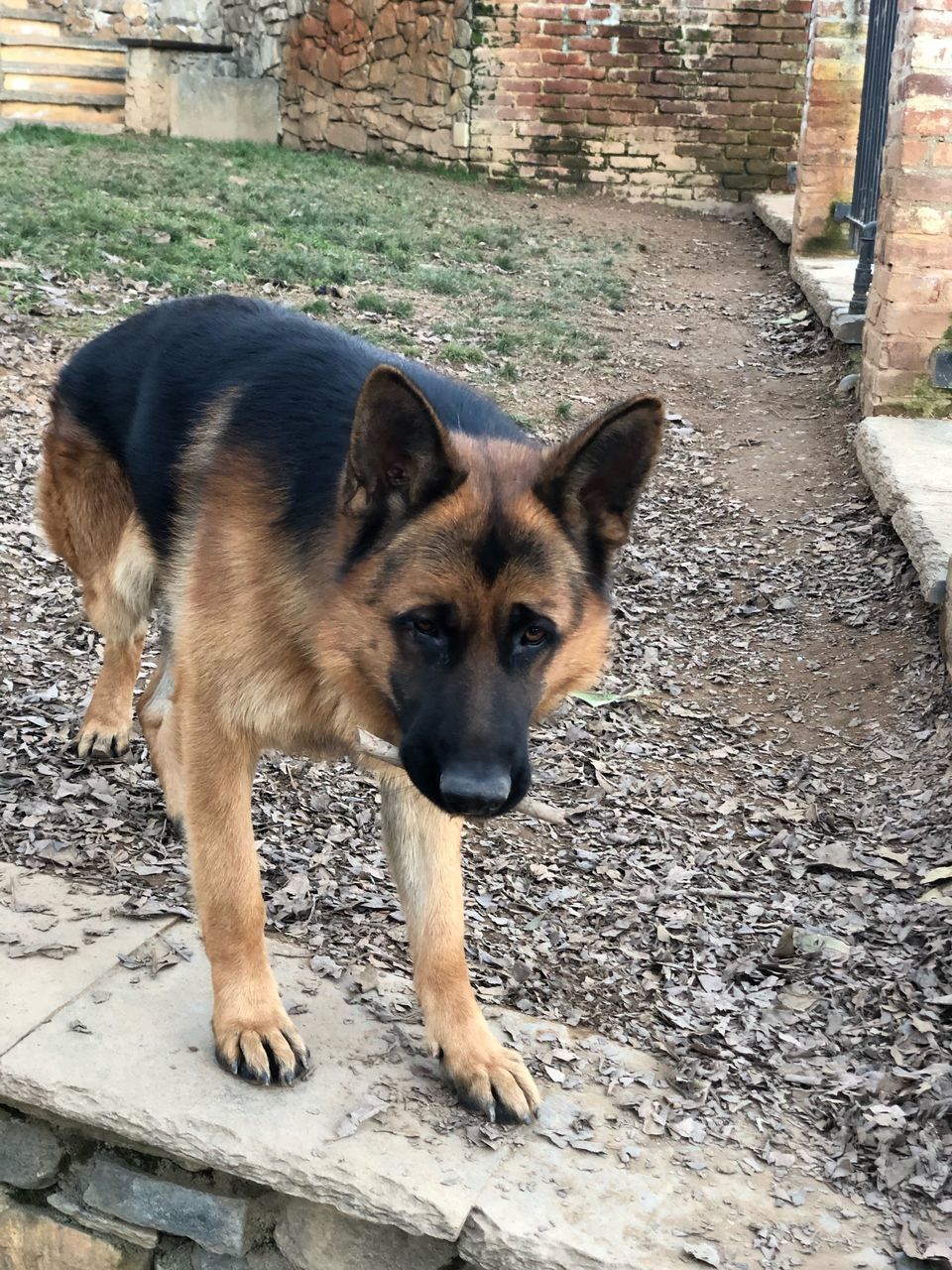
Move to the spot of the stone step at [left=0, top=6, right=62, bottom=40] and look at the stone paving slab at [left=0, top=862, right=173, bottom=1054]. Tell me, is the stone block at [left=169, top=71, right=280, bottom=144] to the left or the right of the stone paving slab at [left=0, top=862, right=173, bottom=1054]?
left

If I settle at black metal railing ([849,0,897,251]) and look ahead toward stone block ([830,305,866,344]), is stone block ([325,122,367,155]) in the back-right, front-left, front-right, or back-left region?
back-right

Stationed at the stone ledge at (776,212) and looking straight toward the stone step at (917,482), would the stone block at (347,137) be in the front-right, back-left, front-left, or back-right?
back-right

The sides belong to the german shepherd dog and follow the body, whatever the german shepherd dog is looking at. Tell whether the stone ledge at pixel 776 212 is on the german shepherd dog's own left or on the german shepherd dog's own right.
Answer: on the german shepherd dog's own left

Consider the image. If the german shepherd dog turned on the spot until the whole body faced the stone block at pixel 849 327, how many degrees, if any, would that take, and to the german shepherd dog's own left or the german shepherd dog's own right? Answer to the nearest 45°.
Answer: approximately 90° to the german shepherd dog's own left

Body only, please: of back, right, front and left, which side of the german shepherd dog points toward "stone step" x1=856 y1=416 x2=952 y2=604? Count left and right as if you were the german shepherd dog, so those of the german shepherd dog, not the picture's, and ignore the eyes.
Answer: left

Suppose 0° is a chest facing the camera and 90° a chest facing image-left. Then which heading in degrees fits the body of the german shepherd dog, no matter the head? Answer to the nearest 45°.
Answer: approximately 315°
